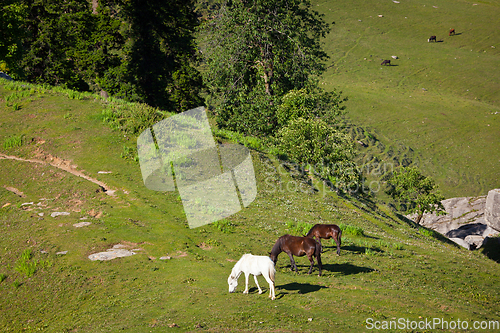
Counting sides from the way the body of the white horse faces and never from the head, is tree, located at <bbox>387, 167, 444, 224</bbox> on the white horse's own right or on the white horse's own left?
on the white horse's own right

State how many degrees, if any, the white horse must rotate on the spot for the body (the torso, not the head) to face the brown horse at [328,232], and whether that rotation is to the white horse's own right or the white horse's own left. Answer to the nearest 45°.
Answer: approximately 135° to the white horse's own right

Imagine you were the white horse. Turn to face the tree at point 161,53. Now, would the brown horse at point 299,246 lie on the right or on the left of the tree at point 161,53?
right

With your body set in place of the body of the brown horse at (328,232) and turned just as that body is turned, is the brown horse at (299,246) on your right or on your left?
on your left

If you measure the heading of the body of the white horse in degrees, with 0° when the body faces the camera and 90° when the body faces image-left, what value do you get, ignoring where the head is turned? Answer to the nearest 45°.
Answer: approximately 90°

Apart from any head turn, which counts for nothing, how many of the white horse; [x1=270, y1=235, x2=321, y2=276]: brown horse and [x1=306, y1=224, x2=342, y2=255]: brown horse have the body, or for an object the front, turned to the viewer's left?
3

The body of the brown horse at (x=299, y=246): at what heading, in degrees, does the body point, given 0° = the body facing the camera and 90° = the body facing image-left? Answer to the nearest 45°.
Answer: approximately 90°

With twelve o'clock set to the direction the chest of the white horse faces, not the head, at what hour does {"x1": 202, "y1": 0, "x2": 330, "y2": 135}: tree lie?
The tree is roughly at 3 o'clock from the white horse.

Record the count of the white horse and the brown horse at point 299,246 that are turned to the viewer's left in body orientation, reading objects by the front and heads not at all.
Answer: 2
